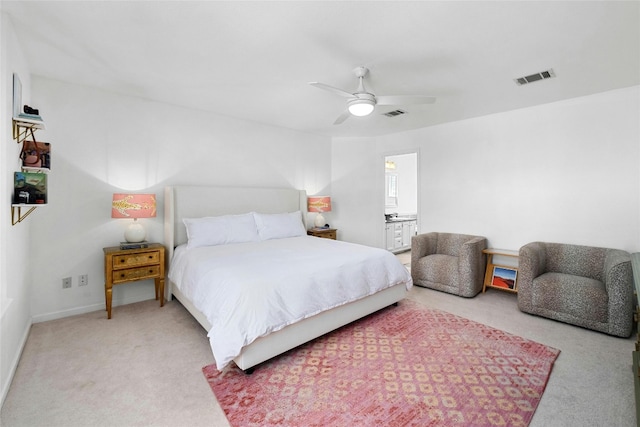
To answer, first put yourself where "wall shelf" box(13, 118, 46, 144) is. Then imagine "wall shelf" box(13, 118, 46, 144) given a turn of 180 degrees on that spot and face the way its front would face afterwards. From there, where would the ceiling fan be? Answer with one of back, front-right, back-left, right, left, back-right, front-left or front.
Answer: back-left

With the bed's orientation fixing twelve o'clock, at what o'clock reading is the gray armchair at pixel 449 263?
The gray armchair is roughly at 10 o'clock from the bed.

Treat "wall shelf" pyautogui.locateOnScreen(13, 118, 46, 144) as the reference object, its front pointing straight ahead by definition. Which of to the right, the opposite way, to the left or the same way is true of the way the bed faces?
to the right

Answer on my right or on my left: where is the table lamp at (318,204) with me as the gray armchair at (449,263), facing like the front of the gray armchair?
on my right

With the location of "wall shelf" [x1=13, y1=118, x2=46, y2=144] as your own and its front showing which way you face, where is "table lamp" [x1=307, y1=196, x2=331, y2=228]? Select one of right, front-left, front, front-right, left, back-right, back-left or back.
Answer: front

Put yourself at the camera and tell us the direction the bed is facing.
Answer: facing the viewer and to the right of the viewer

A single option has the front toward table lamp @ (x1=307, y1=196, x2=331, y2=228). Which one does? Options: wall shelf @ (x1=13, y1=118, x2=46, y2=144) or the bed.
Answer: the wall shelf

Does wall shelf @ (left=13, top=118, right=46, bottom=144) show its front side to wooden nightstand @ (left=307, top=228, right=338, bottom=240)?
yes

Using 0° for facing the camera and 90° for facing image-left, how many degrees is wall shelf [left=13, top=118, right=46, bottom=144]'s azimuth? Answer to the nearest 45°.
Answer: approximately 270°

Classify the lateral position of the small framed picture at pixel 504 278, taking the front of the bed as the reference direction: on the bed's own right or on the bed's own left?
on the bed's own left

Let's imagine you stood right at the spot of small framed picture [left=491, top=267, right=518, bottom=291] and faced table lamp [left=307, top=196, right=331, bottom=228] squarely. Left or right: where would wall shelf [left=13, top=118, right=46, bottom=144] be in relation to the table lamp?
left

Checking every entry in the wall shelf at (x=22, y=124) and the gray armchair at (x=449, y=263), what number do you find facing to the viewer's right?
1

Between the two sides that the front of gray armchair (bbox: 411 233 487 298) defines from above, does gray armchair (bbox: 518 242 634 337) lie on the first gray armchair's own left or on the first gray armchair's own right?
on the first gray armchair's own left

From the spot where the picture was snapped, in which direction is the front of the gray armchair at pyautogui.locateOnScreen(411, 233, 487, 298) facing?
facing the viewer and to the left of the viewer
